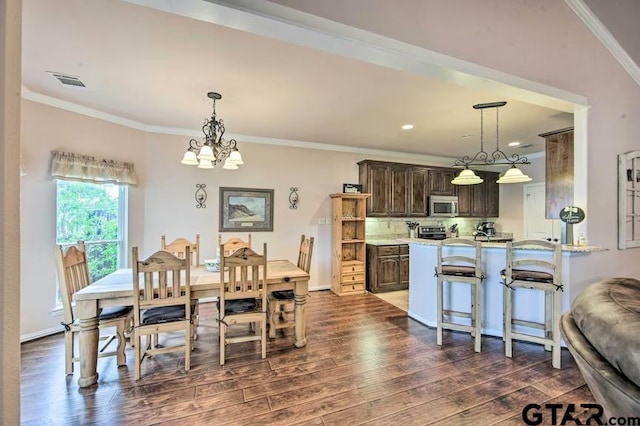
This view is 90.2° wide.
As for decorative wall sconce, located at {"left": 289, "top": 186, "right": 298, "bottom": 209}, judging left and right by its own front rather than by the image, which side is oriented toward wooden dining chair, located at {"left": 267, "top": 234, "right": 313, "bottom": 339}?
front

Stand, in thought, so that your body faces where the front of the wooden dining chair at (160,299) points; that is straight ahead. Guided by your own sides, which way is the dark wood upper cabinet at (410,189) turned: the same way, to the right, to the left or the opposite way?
the opposite way

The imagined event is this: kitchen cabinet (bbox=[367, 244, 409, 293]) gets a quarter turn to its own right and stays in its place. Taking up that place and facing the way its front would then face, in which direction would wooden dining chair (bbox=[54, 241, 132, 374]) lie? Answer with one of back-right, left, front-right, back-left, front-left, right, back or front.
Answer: front

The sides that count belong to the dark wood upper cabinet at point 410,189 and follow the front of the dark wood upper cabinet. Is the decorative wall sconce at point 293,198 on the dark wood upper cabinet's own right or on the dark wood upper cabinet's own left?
on the dark wood upper cabinet's own right

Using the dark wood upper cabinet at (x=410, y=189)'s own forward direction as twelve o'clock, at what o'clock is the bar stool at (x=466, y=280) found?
The bar stool is roughly at 1 o'clock from the dark wood upper cabinet.

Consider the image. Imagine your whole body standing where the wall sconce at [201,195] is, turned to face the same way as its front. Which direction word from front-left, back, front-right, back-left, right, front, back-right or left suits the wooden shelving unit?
left

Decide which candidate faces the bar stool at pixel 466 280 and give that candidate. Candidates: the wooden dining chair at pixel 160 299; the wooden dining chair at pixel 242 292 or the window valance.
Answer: the window valance

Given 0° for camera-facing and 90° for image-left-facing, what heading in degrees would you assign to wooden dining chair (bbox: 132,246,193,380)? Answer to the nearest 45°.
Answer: approximately 180°

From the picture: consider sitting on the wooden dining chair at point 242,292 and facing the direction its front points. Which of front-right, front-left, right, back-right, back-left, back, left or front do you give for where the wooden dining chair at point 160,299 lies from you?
left

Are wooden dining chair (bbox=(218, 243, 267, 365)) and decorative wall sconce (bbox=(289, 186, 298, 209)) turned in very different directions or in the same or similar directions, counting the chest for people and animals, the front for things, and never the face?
very different directions

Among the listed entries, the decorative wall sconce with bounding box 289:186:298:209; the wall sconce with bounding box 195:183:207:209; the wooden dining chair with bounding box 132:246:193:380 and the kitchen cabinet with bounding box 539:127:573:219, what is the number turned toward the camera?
2

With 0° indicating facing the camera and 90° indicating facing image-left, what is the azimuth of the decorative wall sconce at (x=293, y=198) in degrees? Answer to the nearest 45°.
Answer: approximately 0°

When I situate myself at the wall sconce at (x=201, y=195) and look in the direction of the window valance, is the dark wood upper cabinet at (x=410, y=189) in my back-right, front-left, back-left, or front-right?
back-left

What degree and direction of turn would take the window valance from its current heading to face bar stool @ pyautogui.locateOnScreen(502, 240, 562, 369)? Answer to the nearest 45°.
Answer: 0° — it already faces it

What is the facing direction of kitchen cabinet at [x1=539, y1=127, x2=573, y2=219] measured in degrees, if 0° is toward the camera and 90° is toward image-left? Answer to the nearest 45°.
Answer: approximately 90°

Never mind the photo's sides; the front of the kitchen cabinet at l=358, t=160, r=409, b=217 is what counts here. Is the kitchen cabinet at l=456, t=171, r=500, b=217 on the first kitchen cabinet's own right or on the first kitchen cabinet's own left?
on the first kitchen cabinet's own left
